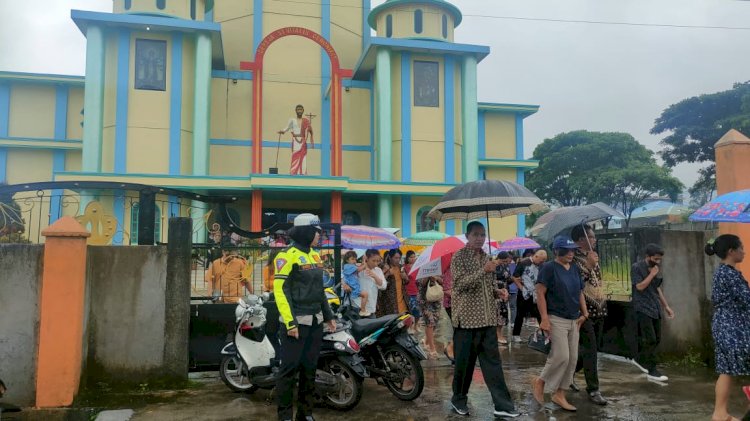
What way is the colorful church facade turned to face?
toward the camera

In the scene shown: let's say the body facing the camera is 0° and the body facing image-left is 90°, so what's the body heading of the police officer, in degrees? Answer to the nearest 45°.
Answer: approximately 315°

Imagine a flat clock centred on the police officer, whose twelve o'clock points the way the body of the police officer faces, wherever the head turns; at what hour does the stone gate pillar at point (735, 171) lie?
The stone gate pillar is roughly at 10 o'clock from the police officer.

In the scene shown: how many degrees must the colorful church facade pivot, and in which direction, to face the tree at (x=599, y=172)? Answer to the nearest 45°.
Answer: approximately 135° to its left

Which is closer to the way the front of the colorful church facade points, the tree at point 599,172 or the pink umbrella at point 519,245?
the pink umbrella

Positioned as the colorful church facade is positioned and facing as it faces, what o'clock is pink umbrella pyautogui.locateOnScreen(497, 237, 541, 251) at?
The pink umbrella is roughly at 11 o'clock from the colorful church facade.

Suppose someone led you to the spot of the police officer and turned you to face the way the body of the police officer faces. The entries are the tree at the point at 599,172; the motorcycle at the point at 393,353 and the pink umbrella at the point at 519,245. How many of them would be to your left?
3

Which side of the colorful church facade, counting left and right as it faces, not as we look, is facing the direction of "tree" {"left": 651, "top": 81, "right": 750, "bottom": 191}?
left

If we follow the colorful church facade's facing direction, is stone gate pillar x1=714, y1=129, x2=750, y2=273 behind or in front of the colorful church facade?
in front

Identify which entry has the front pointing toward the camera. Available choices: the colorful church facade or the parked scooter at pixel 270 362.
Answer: the colorful church facade
